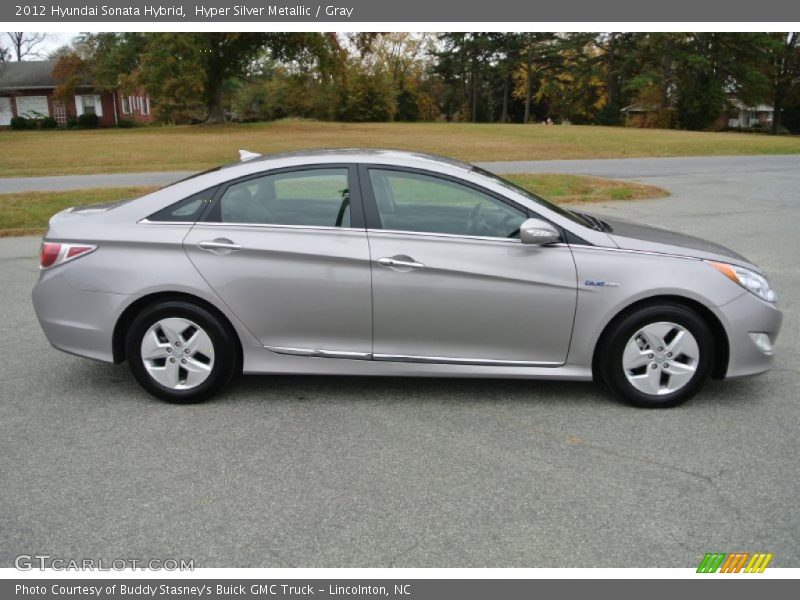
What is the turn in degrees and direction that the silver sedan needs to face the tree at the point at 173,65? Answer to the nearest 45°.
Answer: approximately 90° to its left

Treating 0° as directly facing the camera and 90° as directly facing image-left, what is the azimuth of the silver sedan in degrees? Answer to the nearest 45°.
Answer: approximately 270°
